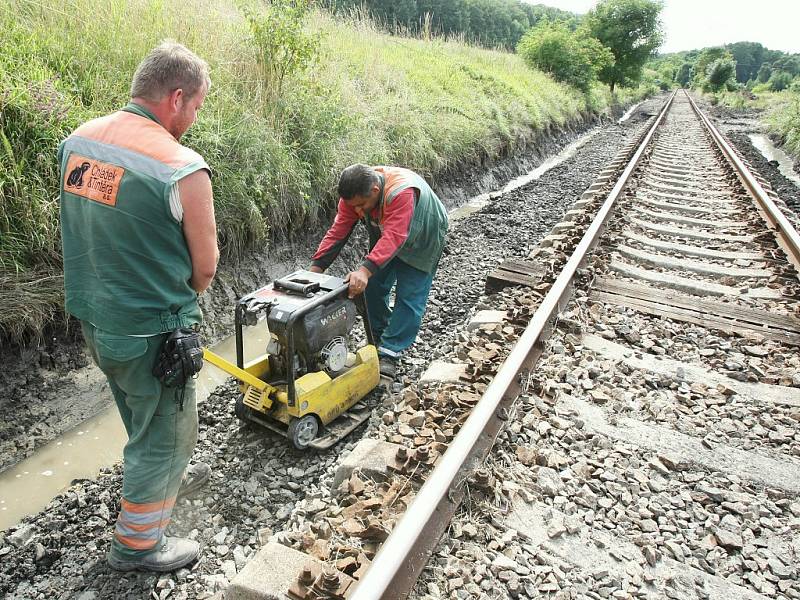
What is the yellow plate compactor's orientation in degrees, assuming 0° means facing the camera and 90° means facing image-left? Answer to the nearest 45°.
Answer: approximately 225°

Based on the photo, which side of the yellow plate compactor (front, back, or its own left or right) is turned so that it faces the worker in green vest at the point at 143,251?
back

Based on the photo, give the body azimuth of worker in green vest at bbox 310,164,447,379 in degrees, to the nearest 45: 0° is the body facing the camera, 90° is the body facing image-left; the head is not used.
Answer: approximately 45°

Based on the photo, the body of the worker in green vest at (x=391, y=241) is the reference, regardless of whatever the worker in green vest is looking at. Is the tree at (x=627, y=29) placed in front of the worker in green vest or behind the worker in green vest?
behind
